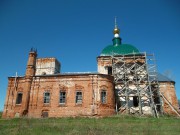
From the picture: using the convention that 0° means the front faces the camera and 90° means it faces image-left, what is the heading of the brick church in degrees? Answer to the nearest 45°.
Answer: approximately 90°
